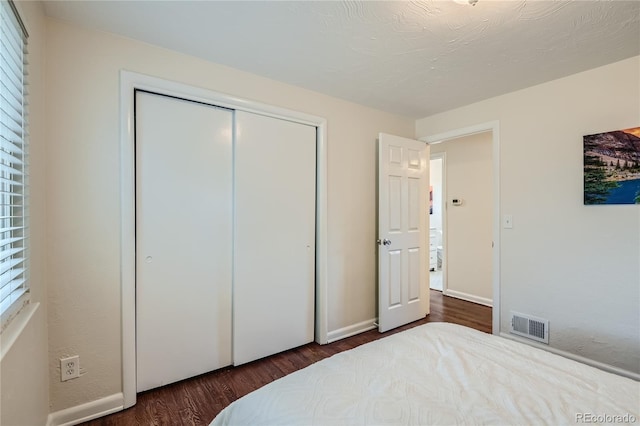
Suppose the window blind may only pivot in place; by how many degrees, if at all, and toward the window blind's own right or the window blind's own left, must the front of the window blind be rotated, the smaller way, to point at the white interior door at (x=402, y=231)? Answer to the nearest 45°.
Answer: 0° — it already faces it

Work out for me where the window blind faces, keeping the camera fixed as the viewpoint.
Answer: facing to the right of the viewer
